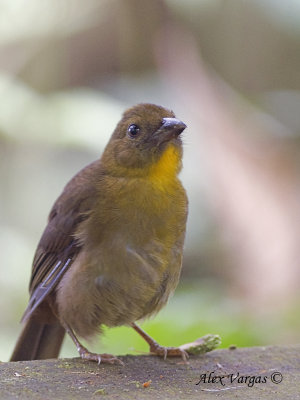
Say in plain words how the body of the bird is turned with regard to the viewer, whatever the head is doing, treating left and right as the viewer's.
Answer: facing the viewer and to the right of the viewer
